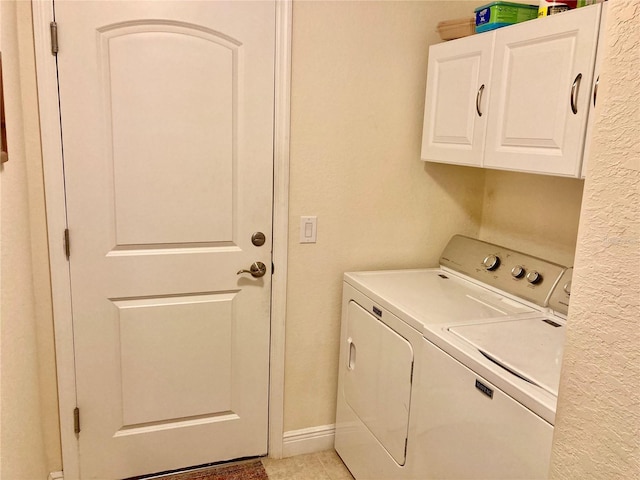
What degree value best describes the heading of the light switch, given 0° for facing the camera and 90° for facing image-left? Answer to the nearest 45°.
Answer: approximately 0°

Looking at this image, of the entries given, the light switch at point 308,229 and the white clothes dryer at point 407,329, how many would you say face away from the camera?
0

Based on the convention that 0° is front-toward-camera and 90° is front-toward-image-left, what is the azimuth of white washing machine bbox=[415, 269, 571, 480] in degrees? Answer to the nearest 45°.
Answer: approximately 45°

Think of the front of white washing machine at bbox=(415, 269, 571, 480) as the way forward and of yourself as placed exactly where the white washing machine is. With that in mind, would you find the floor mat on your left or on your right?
on your right

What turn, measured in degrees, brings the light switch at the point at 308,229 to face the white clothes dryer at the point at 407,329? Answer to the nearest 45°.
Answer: approximately 45° to its left

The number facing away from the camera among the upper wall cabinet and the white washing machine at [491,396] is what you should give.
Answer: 0

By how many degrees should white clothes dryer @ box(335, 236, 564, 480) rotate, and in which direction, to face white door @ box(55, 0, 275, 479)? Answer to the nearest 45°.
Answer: approximately 45° to its right
